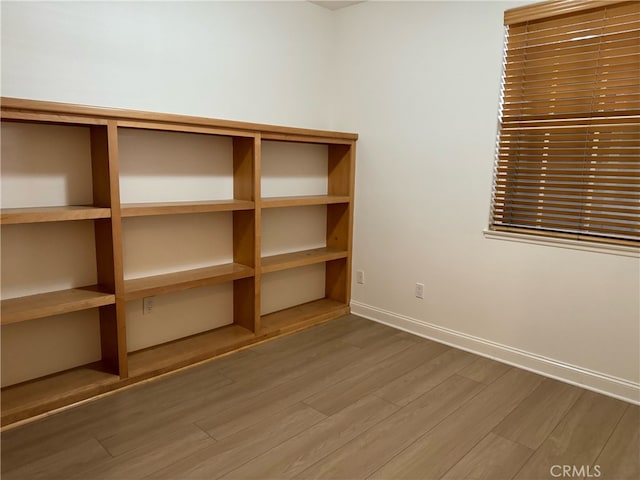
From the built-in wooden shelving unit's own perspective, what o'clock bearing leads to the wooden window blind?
The wooden window blind is roughly at 11 o'clock from the built-in wooden shelving unit.

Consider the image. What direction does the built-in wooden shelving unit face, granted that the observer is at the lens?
facing the viewer and to the right of the viewer
